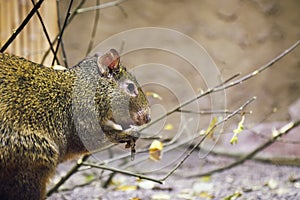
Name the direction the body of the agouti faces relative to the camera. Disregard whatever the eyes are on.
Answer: to the viewer's right

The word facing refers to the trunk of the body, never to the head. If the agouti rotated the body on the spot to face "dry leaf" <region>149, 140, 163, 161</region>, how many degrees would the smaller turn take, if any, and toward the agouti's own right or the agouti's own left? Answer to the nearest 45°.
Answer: approximately 45° to the agouti's own left
